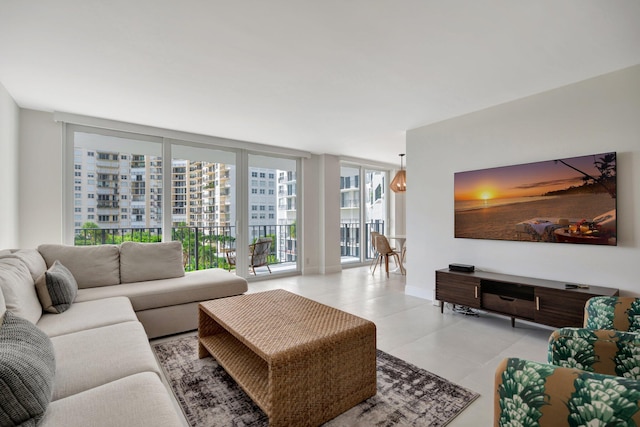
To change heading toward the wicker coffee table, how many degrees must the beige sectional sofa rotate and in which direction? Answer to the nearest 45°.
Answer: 0° — it already faces it

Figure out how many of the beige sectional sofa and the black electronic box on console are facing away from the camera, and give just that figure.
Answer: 0

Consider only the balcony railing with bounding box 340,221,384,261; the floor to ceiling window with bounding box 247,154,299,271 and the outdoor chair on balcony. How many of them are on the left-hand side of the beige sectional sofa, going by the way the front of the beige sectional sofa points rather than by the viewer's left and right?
3

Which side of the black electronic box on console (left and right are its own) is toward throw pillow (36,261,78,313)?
front

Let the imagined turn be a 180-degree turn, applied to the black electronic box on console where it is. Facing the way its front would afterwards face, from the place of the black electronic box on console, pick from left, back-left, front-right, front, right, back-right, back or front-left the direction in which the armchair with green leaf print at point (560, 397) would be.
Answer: back-right

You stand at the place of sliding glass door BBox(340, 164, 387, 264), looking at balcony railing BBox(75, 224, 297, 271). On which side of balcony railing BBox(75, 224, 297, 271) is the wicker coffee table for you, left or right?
left

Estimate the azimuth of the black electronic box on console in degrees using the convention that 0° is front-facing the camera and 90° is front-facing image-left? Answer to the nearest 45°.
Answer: approximately 45°

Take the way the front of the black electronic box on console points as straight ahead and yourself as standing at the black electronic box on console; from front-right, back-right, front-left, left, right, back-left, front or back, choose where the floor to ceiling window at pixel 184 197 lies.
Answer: front-right

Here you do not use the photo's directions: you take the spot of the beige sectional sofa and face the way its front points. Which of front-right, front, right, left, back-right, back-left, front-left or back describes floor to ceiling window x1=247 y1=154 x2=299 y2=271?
left

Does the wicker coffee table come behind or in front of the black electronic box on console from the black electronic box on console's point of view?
in front

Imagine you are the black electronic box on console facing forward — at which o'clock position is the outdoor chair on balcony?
The outdoor chair on balcony is roughly at 2 o'clock from the black electronic box on console.
